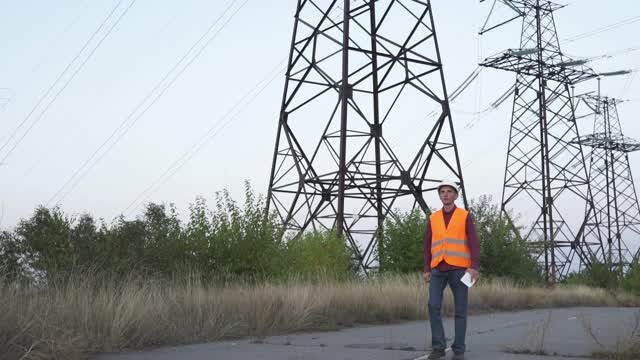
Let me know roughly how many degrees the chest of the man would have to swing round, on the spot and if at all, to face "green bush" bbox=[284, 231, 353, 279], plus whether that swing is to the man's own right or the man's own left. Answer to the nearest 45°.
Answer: approximately 180°

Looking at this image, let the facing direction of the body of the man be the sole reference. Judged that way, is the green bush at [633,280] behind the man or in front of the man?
behind

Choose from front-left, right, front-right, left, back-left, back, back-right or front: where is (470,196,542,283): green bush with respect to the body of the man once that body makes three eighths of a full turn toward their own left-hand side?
front-left

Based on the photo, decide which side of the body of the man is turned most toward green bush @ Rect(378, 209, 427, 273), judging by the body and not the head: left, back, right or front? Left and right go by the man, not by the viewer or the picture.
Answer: back

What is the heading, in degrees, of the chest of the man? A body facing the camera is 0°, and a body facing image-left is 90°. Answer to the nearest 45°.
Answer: approximately 0°

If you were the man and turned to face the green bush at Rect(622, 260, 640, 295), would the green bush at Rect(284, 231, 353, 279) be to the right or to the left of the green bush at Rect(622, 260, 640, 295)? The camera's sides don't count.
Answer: left
